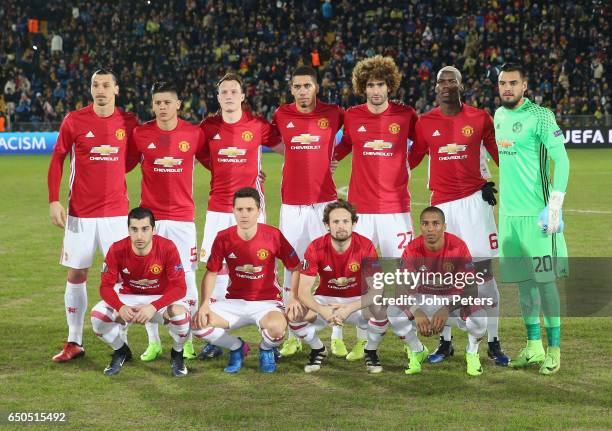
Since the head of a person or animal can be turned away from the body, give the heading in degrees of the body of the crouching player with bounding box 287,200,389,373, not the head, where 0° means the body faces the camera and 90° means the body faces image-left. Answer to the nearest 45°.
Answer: approximately 0°

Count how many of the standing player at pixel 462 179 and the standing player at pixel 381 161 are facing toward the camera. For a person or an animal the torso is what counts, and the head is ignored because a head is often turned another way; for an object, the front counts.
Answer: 2

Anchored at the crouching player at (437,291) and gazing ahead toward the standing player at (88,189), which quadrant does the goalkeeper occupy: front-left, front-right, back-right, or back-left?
back-right

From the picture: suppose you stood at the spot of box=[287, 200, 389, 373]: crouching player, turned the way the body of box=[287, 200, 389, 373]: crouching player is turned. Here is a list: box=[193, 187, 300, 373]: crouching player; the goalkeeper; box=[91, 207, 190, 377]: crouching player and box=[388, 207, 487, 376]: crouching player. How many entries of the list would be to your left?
2

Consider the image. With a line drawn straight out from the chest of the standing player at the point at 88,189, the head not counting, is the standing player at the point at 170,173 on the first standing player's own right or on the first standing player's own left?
on the first standing player's own left

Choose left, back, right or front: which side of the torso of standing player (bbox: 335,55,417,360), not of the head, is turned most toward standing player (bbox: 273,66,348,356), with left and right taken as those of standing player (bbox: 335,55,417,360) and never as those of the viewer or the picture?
right

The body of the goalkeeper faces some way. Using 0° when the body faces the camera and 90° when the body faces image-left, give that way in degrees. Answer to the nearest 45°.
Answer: approximately 45°
